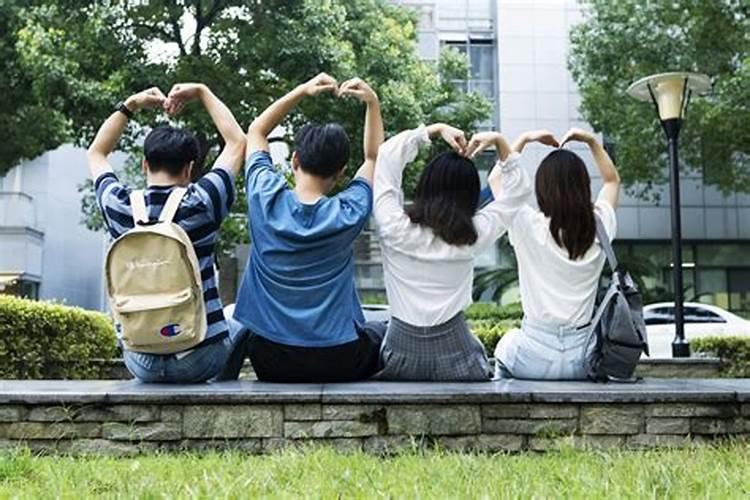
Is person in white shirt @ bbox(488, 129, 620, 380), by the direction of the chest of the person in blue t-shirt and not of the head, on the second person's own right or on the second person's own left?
on the second person's own right

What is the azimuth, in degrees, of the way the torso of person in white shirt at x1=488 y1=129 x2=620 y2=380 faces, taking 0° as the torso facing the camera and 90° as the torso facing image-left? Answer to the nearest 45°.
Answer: approximately 180°

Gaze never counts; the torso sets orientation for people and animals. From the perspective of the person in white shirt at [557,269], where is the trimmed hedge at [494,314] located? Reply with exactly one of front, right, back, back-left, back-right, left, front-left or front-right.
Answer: front

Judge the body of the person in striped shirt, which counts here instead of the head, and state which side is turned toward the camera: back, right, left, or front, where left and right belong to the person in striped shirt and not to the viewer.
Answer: back

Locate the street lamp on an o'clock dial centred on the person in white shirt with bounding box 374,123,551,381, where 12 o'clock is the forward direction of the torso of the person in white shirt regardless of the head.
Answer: The street lamp is roughly at 1 o'clock from the person in white shirt.

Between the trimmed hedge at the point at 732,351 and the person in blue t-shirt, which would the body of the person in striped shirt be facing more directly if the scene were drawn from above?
the trimmed hedge

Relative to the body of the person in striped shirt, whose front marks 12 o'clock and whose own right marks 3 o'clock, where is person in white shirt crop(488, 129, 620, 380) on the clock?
The person in white shirt is roughly at 3 o'clock from the person in striped shirt.

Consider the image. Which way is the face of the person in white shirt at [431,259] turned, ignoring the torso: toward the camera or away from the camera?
away from the camera

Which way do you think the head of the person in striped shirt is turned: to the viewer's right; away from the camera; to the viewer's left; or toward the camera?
away from the camera

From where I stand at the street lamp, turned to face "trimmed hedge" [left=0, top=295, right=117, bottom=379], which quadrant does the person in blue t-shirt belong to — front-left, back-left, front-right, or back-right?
front-left

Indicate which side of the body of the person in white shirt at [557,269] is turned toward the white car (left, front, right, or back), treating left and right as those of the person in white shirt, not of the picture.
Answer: front

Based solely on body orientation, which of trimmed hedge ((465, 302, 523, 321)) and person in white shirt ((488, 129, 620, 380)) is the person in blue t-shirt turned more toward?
the trimmed hedge

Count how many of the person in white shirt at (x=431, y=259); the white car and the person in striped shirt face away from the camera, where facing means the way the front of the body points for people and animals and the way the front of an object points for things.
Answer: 2

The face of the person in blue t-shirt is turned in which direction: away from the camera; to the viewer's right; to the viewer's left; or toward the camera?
away from the camera

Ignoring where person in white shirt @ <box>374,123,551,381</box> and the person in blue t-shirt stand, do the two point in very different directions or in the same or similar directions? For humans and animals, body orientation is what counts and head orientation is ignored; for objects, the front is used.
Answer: same or similar directions

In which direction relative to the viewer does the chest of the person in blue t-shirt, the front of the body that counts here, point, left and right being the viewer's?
facing away from the viewer

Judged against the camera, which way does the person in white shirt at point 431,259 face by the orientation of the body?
away from the camera
